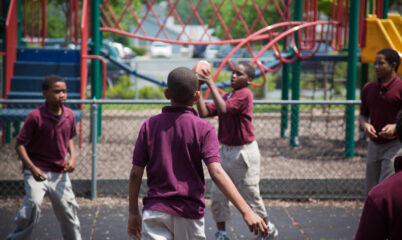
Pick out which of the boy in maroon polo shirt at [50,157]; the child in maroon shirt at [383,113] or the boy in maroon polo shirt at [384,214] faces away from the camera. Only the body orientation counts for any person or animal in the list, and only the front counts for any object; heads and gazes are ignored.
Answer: the boy in maroon polo shirt at [384,214]

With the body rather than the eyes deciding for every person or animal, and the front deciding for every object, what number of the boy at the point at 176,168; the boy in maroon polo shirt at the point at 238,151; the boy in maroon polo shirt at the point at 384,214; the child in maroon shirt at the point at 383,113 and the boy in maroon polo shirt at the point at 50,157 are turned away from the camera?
2

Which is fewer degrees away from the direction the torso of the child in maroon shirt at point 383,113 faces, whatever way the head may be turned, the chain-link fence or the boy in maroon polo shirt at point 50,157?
the boy in maroon polo shirt

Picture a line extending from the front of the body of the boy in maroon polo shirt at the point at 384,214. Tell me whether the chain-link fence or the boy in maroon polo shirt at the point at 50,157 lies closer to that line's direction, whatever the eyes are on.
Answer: the chain-link fence

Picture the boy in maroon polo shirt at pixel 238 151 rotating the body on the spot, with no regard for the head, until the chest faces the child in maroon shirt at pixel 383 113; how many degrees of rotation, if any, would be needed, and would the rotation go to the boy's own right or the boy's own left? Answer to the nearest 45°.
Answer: approximately 135° to the boy's own left

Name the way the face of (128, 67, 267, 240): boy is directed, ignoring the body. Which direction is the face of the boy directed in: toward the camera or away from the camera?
away from the camera

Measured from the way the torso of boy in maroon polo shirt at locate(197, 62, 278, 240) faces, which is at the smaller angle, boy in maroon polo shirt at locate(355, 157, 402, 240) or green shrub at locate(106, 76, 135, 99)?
the boy in maroon polo shirt

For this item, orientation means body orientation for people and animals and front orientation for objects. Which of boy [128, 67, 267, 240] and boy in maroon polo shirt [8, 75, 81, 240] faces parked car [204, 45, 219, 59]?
the boy

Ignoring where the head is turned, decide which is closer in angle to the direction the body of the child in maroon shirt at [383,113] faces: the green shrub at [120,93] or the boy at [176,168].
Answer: the boy

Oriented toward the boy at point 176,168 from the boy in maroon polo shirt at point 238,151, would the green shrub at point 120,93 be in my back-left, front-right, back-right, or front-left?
back-right

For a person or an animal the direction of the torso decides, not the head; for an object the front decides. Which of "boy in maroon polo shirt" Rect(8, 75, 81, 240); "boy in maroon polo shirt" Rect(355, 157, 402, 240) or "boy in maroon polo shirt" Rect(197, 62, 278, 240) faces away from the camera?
"boy in maroon polo shirt" Rect(355, 157, 402, 240)
